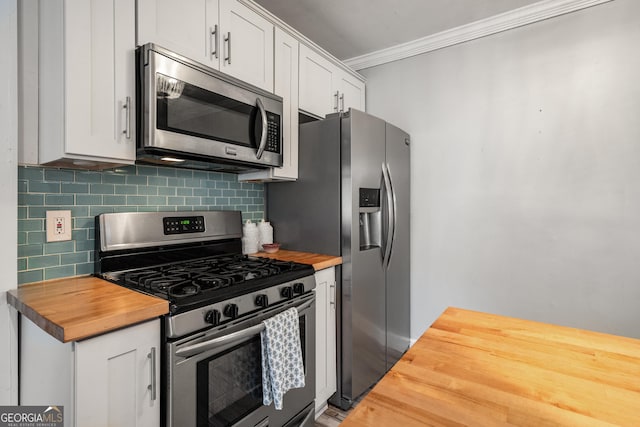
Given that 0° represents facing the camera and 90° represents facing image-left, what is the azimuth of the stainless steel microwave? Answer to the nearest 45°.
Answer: approximately 315°

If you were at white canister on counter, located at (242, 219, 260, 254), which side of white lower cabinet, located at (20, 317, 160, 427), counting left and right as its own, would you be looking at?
left

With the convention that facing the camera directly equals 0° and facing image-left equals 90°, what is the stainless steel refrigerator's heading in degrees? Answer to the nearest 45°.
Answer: approximately 315°

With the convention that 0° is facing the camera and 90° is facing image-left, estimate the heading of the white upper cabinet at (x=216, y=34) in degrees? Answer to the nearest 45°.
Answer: approximately 315°

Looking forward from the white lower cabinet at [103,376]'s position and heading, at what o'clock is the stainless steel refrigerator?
The stainless steel refrigerator is roughly at 10 o'clock from the white lower cabinet.

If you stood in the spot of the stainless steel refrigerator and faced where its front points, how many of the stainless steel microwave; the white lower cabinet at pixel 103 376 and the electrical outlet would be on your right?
3
